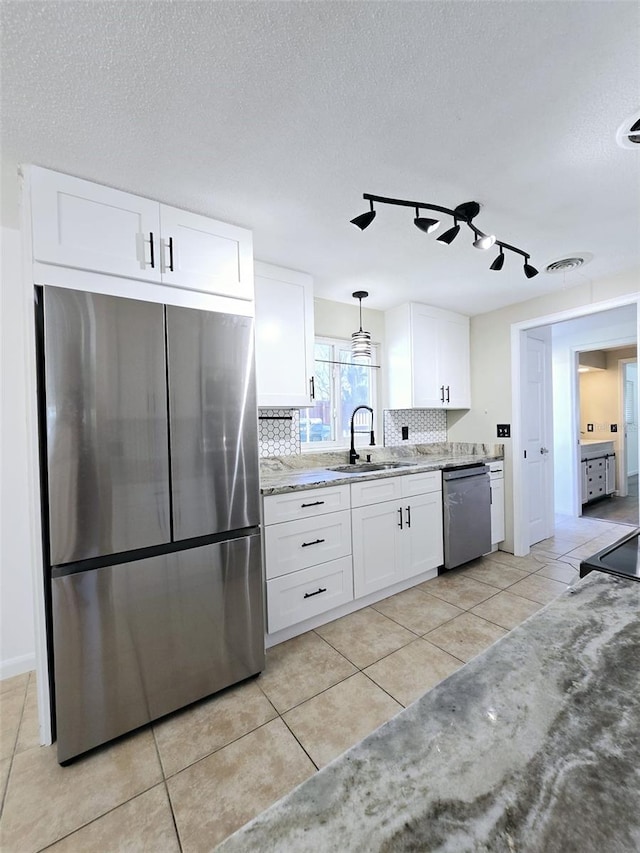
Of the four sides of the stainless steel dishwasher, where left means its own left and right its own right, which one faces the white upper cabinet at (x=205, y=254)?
right

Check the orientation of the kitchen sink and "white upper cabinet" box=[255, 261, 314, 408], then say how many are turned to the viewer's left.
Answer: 0

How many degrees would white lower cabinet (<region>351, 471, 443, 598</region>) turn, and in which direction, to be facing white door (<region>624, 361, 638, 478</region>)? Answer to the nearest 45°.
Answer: approximately 90° to its left

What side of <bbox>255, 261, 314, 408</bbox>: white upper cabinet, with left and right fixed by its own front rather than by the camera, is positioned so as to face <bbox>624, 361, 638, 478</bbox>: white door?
left

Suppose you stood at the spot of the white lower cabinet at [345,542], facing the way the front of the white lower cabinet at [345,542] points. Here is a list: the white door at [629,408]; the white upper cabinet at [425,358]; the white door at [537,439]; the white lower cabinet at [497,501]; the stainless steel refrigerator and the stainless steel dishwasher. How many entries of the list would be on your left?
5

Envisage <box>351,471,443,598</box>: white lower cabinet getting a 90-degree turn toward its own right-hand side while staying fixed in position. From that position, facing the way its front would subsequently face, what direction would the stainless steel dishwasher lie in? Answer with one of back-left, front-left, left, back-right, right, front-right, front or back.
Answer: back

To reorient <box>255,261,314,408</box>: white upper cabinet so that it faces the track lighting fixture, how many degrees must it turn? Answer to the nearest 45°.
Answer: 0° — it already faces it

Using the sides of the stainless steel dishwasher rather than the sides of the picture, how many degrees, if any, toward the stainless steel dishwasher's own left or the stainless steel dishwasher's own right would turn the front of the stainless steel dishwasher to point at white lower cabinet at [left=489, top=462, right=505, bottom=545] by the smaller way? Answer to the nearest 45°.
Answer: approximately 90° to the stainless steel dishwasher's own left

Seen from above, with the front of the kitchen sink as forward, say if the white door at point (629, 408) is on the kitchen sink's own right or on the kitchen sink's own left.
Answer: on the kitchen sink's own left

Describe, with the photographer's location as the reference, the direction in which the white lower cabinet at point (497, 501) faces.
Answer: facing the viewer and to the right of the viewer

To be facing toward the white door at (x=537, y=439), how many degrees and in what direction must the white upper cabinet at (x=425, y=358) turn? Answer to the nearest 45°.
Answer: approximately 90° to its left

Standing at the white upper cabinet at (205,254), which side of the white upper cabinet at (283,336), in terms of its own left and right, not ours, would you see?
right

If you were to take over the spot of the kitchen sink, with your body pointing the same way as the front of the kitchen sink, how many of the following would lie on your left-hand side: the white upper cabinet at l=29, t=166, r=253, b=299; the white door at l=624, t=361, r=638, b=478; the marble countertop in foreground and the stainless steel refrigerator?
1

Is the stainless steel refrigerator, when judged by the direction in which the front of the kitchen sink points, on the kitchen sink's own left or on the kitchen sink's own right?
on the kitchen sink's own right
